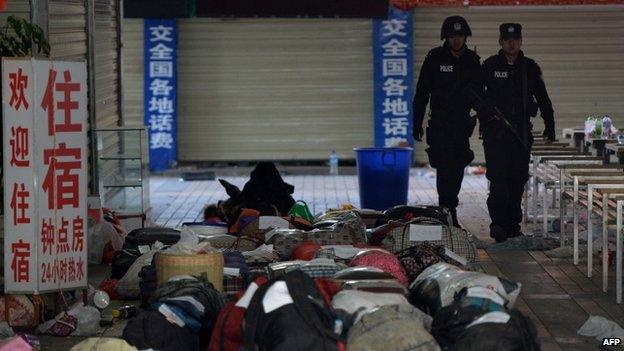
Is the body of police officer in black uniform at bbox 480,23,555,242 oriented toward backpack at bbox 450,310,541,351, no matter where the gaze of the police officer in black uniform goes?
yes

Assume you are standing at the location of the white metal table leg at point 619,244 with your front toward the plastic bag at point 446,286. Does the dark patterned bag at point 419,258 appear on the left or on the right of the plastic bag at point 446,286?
right

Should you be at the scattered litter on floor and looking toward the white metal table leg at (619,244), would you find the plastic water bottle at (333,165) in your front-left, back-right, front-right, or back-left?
front-left

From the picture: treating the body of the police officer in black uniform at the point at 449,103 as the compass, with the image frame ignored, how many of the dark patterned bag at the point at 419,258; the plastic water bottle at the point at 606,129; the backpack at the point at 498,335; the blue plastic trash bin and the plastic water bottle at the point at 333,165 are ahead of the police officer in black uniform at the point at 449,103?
2

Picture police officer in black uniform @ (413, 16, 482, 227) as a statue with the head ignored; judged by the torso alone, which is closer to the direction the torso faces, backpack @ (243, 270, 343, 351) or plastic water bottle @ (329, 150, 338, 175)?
the backpack

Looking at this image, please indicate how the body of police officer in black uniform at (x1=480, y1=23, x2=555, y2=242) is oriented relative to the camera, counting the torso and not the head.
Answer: toward the camera

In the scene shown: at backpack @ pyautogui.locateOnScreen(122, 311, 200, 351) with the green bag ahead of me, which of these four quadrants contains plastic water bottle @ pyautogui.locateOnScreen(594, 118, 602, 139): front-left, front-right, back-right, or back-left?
front-right

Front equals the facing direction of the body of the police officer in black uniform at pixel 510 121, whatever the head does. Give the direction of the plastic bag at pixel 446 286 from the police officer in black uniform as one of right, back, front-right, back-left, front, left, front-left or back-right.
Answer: front

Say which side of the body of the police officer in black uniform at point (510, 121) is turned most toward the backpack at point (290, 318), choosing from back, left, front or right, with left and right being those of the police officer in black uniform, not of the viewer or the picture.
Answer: front

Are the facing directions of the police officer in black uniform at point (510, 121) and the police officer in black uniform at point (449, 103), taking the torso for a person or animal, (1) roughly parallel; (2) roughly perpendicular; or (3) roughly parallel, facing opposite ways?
roughly parallel

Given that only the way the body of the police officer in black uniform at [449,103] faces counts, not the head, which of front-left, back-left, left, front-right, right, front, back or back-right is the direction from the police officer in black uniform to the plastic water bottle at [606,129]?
back-left

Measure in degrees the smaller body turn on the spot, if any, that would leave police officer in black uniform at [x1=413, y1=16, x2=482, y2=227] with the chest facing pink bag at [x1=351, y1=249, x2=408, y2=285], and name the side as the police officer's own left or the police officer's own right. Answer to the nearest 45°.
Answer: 0° — they already face it

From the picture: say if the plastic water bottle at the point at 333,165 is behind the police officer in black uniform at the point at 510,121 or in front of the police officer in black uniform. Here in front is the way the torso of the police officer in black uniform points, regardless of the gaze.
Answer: behind

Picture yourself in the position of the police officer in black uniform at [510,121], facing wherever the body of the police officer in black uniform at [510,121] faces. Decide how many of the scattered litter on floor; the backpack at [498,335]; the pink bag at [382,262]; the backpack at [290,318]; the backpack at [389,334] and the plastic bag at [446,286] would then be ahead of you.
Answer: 6
